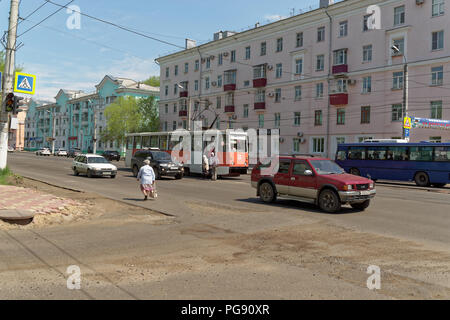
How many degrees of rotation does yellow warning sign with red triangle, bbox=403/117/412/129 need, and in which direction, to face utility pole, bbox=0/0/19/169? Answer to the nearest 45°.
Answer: approximately 45° to its right

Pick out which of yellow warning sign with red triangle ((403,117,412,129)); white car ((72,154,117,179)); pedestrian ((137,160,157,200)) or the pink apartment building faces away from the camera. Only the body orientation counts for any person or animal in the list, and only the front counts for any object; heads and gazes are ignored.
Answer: the pedestrian

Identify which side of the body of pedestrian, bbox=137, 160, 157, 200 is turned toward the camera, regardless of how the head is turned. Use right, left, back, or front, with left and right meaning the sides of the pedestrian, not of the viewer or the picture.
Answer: back

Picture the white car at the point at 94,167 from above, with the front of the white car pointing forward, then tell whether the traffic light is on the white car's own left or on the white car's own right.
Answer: on the white car's own right

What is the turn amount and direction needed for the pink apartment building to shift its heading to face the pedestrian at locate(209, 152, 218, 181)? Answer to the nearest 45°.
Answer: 0° — it already faces them

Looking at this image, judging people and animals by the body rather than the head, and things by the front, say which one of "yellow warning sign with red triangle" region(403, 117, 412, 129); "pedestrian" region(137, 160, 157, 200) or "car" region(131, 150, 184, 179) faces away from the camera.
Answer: the pedestrian

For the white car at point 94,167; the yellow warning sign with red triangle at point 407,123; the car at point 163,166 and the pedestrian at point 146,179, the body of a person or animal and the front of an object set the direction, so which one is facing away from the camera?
the pedestrian

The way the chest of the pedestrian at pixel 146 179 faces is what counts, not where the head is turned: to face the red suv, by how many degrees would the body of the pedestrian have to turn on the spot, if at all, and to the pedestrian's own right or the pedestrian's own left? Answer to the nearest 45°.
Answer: approximately 135° to the pedestrian's own right

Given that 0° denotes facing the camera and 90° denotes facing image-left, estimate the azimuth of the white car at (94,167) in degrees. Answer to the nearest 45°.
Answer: approximately 315°

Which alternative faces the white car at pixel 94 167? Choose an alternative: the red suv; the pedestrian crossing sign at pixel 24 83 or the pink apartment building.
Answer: the pink apartment building
